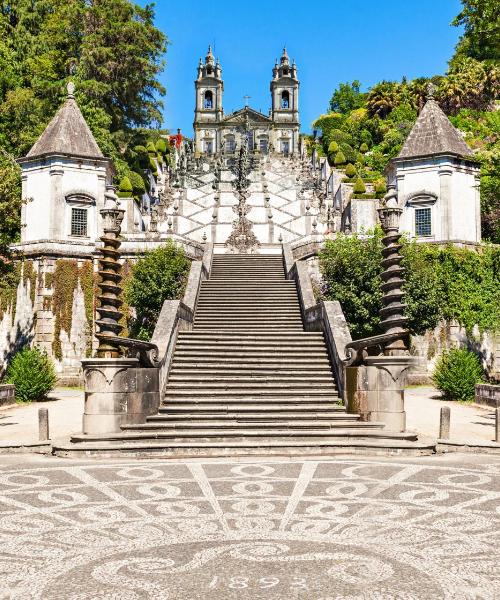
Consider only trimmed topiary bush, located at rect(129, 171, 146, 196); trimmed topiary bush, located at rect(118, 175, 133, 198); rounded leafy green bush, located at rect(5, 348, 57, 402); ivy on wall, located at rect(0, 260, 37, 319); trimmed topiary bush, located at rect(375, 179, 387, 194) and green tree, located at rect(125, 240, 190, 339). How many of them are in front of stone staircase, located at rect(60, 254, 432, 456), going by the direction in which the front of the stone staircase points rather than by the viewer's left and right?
0

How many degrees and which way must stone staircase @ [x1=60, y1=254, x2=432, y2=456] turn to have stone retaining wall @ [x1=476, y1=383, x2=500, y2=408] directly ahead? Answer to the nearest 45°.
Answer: approximately 135° to its left

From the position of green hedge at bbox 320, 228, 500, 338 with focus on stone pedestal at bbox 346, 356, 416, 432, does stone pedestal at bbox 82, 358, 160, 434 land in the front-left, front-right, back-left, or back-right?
front-right

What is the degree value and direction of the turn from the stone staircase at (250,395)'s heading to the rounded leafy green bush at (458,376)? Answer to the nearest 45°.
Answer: approximately 135° to its left

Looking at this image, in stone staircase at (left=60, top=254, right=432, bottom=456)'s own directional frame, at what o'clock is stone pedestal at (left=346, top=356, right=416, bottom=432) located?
The stone pedestal is roughly at 10 o'clock from the stone staircase.

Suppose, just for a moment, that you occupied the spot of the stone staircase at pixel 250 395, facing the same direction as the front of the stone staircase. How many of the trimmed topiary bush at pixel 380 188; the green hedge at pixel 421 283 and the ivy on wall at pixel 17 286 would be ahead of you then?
0

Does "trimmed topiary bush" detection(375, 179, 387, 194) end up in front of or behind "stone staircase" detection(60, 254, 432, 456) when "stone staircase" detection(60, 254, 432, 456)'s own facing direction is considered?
behind

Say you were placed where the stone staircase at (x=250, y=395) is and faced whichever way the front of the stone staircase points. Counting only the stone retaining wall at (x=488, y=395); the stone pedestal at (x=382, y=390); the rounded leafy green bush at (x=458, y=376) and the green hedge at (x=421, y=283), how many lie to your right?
0

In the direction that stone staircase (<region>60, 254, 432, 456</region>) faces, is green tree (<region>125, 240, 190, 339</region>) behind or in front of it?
behind

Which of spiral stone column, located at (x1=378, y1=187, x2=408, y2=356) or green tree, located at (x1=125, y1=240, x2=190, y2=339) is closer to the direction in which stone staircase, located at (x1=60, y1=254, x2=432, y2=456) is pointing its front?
the spiral stone column

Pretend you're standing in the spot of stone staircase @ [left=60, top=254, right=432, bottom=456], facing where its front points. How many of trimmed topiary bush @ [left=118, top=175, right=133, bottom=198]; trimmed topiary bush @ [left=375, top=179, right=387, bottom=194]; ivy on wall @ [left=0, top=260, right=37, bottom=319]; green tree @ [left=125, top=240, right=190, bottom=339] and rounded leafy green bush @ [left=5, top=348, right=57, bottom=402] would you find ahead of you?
0

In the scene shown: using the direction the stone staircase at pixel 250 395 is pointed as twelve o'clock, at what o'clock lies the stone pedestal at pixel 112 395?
The stone pedestal is roughly at 2 o'clock from the stone staircase.

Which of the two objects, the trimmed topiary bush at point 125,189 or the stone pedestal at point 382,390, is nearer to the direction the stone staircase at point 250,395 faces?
the stone pedestal

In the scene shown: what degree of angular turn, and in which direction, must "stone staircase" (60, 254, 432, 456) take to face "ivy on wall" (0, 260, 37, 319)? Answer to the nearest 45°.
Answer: approximately 135° to its right

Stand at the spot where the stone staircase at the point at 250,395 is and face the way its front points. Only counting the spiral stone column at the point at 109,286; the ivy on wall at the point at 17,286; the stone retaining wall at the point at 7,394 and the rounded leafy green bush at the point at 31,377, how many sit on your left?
0

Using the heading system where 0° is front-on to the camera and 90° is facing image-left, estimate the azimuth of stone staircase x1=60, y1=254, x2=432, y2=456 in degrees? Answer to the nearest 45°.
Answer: approximately 0°

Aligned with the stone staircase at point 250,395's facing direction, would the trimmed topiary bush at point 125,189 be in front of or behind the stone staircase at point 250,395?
behind
